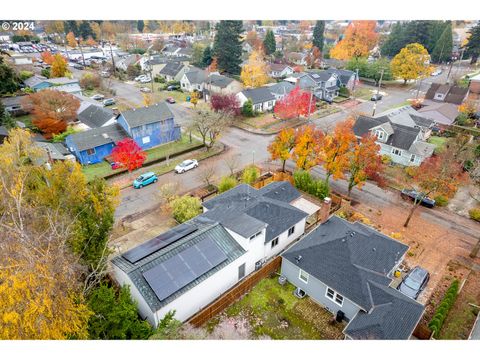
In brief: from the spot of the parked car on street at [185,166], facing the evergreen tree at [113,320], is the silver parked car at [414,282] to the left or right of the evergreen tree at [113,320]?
left

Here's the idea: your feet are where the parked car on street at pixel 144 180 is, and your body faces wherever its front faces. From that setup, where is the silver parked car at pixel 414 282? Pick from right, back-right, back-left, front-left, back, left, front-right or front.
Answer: left

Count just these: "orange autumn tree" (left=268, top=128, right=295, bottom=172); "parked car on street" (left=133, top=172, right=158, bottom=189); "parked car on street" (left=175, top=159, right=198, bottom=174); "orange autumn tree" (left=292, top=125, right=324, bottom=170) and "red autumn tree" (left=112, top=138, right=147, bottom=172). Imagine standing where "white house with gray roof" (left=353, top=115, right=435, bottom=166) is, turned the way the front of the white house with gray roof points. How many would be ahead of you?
5

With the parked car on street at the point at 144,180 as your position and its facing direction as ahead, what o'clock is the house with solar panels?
The house with solar panels is roughly at 10 o'clock from the parked car on street.

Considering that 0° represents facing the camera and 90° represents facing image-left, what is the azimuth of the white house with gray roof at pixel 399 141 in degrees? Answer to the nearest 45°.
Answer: approximately 45°

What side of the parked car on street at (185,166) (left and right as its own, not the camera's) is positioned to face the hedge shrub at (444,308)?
left

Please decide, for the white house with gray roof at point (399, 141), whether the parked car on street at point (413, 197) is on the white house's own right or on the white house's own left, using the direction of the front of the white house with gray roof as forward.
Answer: on the white house's own left

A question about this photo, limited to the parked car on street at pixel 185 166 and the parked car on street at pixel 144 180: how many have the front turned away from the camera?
0

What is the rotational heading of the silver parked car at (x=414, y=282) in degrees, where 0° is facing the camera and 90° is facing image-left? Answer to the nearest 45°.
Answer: approximately 45°
